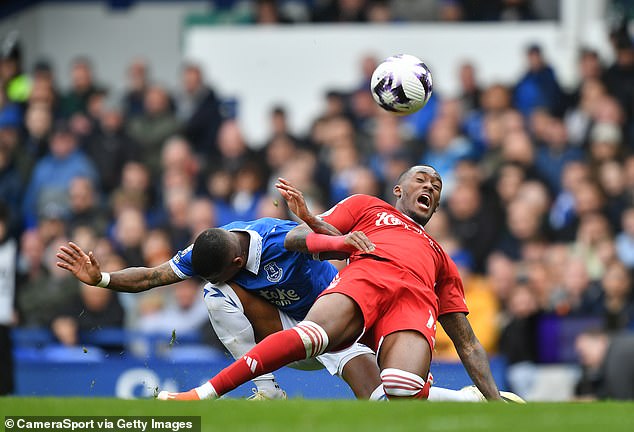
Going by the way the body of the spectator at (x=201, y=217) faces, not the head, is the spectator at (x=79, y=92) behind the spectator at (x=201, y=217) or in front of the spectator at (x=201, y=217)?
behind

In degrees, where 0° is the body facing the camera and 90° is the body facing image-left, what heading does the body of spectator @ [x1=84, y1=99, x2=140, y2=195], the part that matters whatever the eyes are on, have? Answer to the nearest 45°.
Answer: approximately 0°

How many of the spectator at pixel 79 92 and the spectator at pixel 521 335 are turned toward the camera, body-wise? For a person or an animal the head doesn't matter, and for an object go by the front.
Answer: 2

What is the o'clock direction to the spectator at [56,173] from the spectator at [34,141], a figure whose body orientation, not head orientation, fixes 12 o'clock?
the spectator at [56,173] is roughly at 11 o'clock from the spectator at [34,141].
